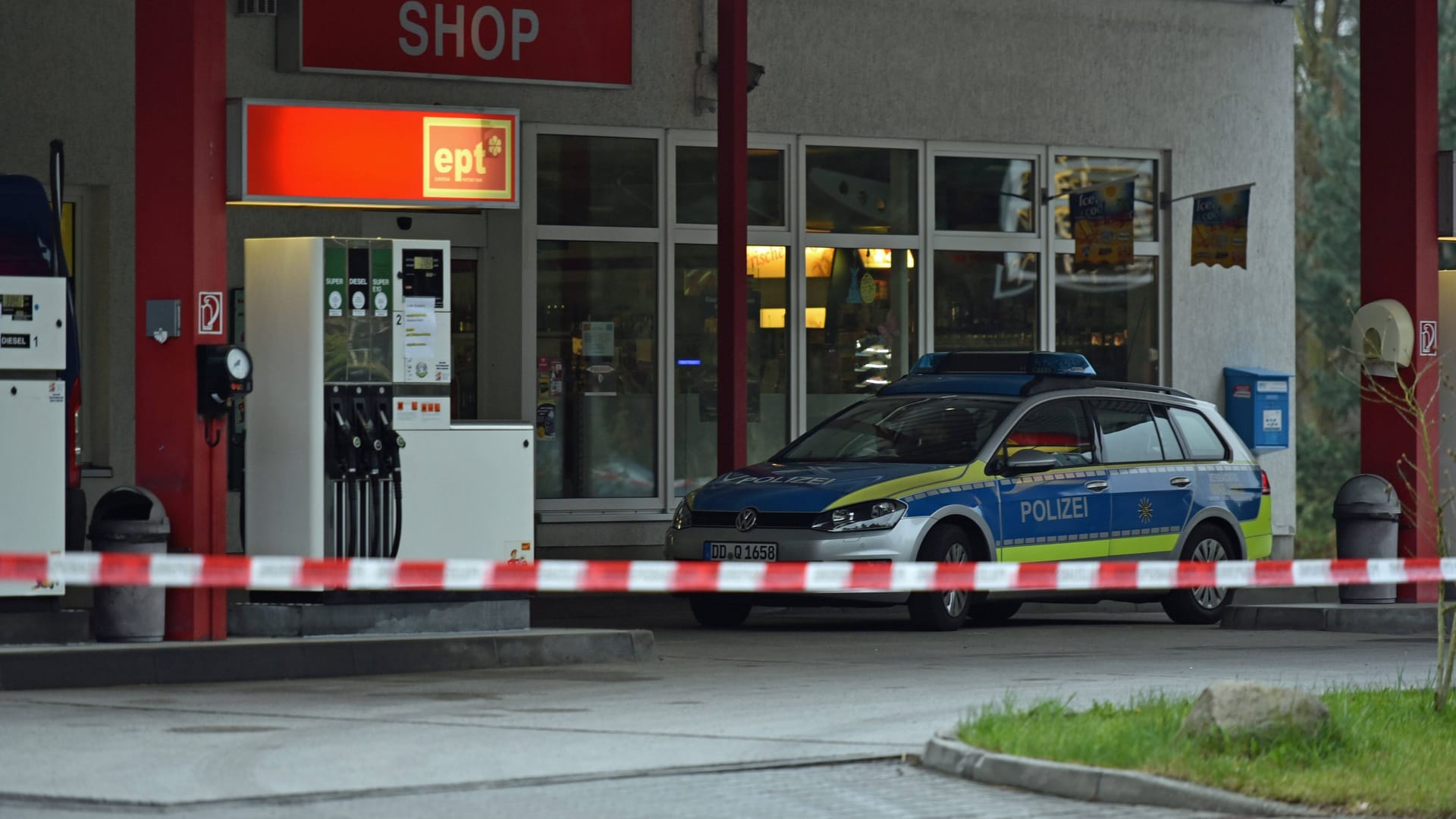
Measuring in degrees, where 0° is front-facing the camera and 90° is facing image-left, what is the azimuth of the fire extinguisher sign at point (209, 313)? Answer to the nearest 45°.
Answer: approximately 0°

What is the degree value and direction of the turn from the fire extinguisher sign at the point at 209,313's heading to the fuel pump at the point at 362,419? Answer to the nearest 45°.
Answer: approximately 90° to its left

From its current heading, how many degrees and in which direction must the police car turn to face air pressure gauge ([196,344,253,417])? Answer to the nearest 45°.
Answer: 0° — it already faces it

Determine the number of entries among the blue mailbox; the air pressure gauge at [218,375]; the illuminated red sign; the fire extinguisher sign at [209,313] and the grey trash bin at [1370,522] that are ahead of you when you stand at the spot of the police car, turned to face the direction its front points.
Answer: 3

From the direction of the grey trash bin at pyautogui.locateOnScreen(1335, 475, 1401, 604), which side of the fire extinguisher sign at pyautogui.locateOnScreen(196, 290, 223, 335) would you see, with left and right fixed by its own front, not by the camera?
left

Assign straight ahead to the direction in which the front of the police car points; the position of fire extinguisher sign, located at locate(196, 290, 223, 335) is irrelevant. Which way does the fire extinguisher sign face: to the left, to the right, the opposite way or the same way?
to the left

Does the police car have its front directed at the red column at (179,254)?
yes

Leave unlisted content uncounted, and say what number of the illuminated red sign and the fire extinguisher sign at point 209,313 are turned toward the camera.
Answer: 2
